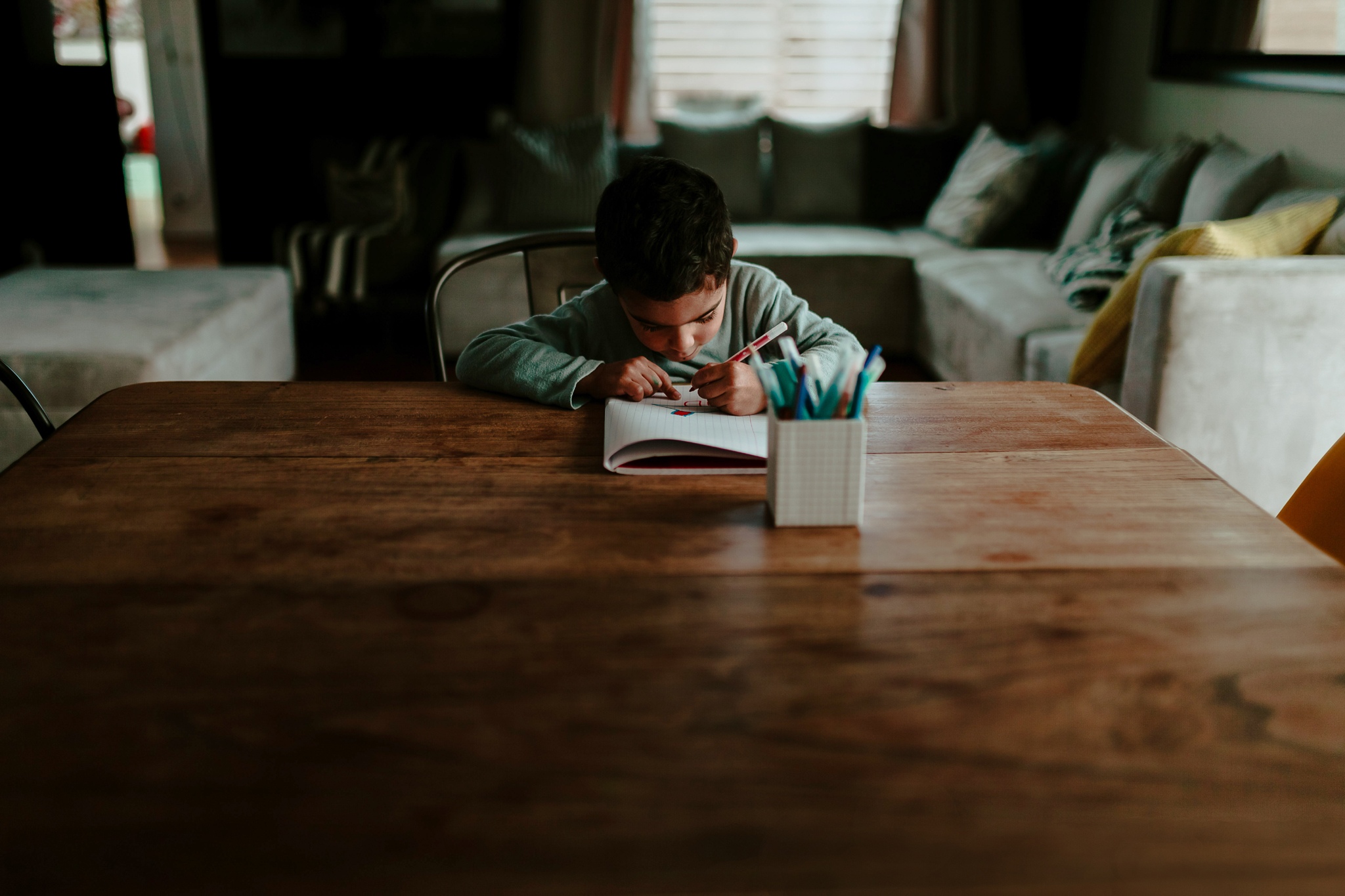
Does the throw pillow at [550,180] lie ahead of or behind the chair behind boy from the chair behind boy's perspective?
behind

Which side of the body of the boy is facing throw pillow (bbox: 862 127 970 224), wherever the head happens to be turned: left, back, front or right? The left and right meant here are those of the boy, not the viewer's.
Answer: back

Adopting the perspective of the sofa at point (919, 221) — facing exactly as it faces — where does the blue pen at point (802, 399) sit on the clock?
The blue pen is roughly at 12 o'clock from the sofa.

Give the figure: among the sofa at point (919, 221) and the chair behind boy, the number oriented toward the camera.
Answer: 2

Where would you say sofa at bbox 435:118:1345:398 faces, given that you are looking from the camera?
facing the viewer

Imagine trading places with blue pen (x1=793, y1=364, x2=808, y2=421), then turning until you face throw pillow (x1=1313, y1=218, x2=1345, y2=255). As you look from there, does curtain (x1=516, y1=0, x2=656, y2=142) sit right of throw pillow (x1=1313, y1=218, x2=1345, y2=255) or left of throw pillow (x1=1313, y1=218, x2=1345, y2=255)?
left

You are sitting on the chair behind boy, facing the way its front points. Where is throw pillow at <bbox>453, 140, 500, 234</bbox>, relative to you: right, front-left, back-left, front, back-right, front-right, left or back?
back

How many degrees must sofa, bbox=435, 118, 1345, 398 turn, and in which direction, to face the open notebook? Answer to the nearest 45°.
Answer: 0° — it already faces it

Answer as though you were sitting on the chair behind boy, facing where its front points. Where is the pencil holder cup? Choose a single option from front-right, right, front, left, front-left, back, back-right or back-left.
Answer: front

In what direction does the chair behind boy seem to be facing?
toward the camera

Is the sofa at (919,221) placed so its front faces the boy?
yes

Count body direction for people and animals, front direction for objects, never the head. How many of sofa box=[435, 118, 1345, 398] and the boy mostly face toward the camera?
2

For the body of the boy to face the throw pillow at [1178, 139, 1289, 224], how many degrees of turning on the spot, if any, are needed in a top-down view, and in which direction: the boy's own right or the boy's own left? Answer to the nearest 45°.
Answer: approximately 135° to the boy's own left

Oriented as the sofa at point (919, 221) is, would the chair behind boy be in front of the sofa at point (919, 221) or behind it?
in front

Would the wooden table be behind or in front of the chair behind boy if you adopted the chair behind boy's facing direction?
in front
